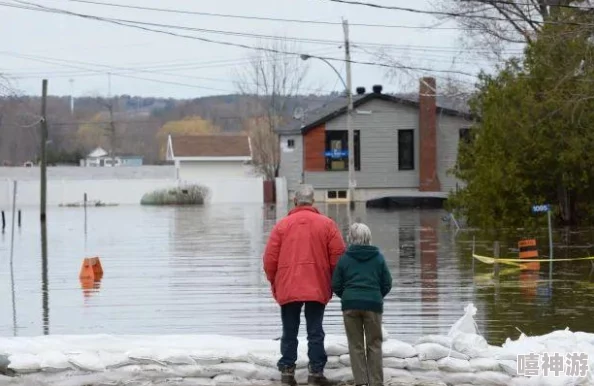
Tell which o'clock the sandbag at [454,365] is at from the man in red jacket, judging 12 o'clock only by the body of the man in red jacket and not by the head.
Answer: The sandbag is roughly at 3 o'clock from the man in red jacket.

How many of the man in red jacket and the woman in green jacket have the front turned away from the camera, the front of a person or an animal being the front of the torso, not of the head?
2

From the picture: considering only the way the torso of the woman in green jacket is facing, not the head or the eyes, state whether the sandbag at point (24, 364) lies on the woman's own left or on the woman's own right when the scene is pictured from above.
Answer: on the woman's own left

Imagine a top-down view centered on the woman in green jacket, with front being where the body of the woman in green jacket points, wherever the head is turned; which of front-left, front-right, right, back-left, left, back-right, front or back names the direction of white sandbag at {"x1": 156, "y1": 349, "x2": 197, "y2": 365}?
left

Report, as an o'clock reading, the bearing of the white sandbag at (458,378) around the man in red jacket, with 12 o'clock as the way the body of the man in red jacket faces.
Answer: The white sandbag is roughly at 3 o'clock from the man in red jacket.

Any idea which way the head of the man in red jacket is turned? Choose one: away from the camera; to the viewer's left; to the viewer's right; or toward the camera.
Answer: away from the camera

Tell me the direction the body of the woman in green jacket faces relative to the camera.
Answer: away from the camera

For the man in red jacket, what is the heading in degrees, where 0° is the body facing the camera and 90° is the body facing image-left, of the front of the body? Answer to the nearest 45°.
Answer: approximately 180°

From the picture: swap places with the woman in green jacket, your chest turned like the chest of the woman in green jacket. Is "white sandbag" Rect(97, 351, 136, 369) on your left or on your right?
on your left

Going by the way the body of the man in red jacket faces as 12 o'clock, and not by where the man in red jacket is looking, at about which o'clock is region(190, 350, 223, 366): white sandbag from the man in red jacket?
The white sandbag is roughly at 9 o'clock from the man in red jacket.

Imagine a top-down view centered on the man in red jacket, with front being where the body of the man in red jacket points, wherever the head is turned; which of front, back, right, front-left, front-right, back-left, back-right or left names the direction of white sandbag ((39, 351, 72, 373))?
left

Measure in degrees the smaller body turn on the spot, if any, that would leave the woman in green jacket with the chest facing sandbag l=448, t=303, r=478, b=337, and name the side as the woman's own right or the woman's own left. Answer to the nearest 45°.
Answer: approximately 45° to the woman's own right

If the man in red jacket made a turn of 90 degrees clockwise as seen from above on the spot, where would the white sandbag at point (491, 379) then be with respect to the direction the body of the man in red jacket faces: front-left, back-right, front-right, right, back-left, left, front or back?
front

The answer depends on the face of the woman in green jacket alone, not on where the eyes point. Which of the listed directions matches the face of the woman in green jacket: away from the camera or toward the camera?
away from the camera
